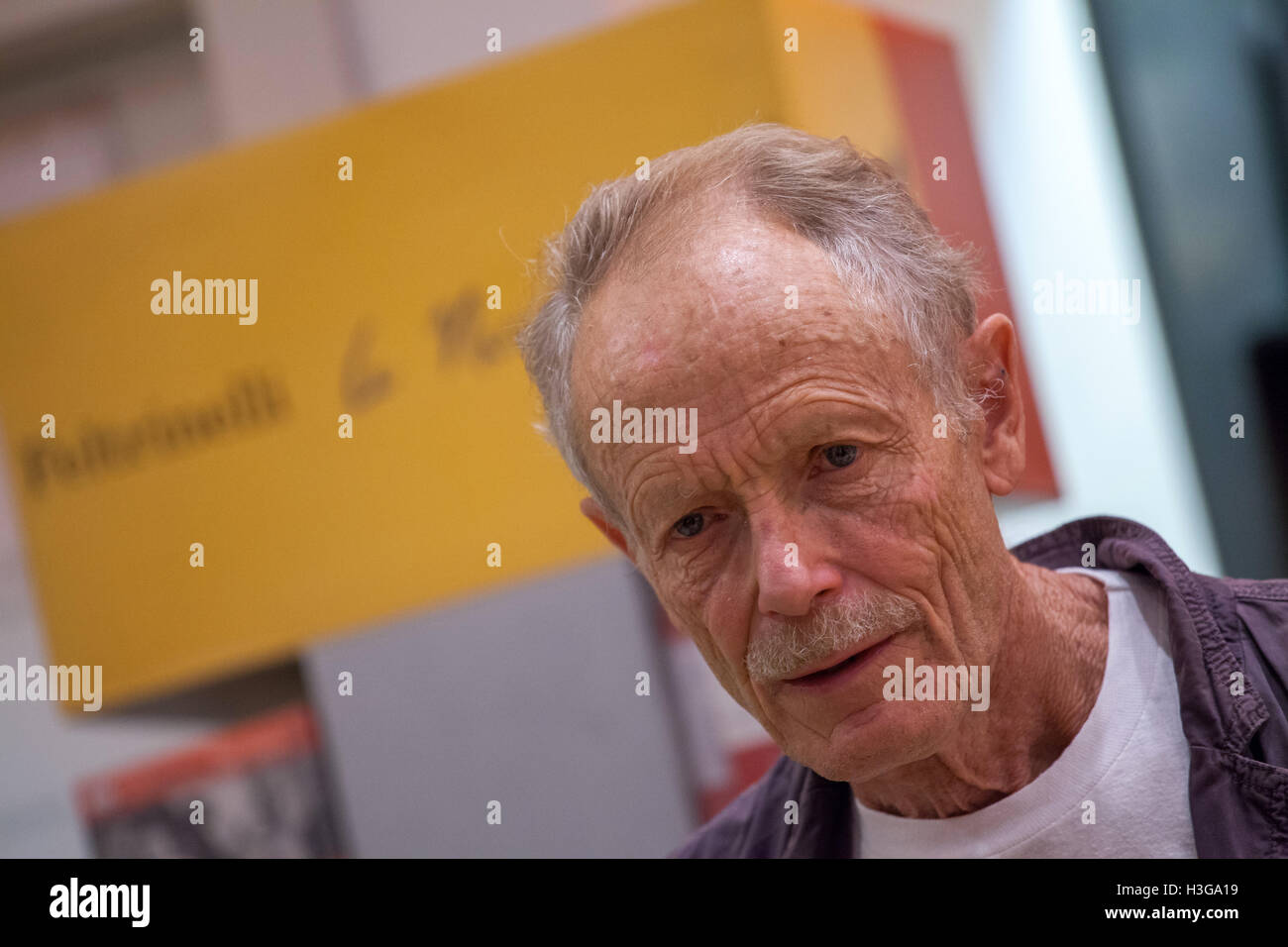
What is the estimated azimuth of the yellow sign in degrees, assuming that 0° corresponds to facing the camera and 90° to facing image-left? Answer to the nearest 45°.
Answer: approximately 0°

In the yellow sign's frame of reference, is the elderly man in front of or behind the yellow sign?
in front
